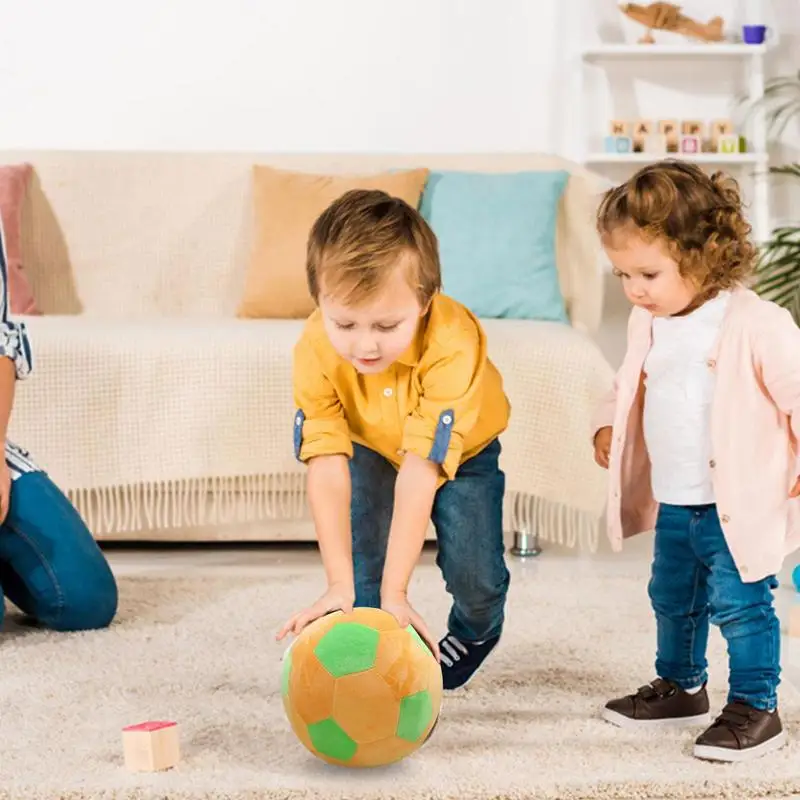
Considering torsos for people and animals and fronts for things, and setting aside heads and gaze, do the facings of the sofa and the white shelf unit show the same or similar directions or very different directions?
same or similar directions

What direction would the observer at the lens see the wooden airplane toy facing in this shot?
facing to the left of the viewer

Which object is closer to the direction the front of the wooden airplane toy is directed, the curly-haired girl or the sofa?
the sofa

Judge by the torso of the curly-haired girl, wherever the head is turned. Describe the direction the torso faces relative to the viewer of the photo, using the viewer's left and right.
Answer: facing the viewer and to the left of the viewer

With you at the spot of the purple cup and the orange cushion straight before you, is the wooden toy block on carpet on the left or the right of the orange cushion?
left

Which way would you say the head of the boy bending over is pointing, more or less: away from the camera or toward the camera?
toward the camera

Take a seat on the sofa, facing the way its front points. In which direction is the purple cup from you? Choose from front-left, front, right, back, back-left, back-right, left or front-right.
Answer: back-left

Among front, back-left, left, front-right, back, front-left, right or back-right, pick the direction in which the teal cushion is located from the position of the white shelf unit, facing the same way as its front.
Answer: front-right

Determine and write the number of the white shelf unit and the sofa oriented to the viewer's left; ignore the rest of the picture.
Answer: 0

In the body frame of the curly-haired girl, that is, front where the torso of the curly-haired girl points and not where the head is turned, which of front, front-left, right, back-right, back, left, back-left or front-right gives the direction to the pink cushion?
right

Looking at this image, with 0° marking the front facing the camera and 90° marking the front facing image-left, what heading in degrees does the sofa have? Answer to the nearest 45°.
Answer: approximately 0°

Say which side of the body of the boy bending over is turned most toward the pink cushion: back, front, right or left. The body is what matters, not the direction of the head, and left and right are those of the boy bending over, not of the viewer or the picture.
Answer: right

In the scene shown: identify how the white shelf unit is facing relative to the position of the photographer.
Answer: facing the viewer

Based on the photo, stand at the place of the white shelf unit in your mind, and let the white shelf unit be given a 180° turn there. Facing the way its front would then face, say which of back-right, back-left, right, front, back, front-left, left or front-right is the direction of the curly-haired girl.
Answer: back

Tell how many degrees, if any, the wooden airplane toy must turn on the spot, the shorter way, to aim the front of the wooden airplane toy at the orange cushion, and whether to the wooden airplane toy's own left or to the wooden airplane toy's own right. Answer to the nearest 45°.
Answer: approximately 45° to the wooden airplane toy's own left
